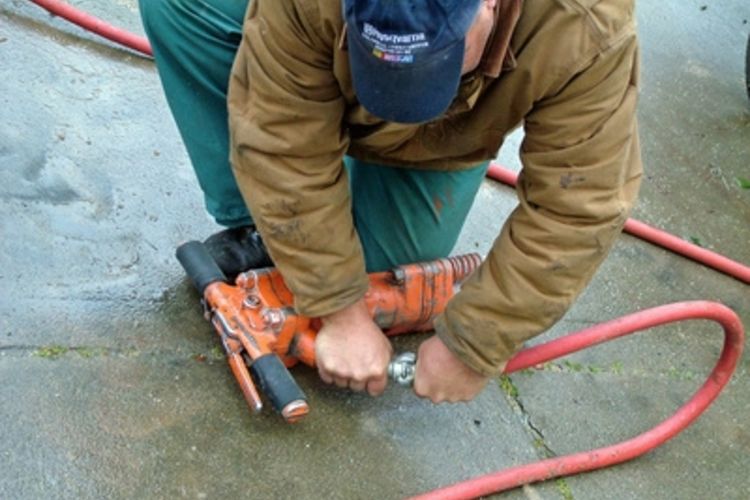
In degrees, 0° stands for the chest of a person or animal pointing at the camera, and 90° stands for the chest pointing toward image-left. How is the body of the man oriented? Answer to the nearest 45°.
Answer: approximately 0°

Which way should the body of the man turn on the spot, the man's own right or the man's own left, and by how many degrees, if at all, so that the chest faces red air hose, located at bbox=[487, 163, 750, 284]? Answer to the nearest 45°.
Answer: approximately 135° to the man's own left

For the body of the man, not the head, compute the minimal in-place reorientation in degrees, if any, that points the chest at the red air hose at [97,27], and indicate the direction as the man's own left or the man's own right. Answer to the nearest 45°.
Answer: approximately 135° to the man's own right
